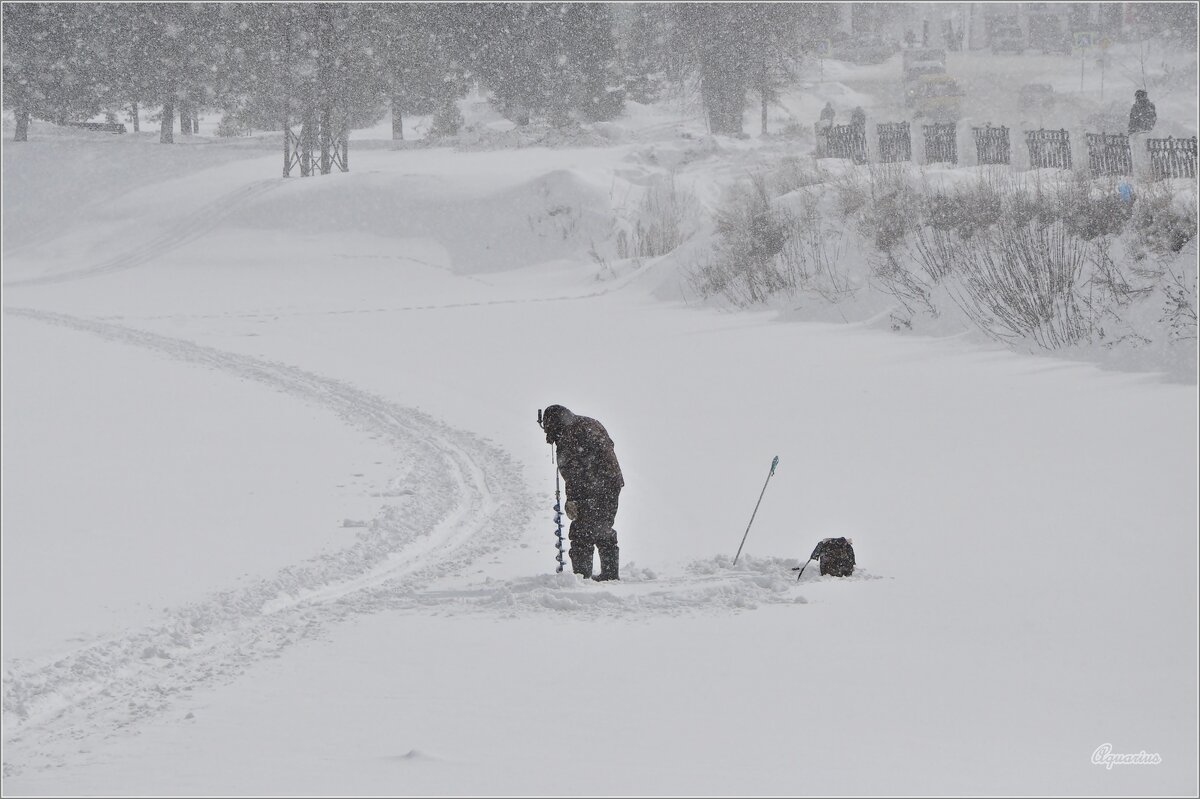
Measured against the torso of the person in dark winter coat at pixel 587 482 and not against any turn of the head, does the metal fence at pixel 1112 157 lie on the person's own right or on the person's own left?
on the person's own right

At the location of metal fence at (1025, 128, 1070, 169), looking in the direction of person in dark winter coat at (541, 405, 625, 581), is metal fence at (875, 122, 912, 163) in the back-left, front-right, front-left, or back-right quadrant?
back-right

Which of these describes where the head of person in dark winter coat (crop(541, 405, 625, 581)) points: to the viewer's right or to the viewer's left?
to the viewer's left

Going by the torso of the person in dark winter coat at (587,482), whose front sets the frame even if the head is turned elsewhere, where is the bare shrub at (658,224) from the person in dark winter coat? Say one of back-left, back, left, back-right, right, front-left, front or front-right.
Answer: right

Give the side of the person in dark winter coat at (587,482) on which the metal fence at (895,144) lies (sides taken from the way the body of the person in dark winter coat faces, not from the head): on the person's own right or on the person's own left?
on the person's own right

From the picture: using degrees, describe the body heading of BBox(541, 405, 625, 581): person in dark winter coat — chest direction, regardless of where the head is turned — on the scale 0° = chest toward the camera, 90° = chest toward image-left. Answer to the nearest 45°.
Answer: approximately 90°

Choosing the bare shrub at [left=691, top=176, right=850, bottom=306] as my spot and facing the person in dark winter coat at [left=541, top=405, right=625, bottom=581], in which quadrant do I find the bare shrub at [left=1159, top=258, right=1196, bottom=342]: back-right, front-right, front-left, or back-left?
front-left

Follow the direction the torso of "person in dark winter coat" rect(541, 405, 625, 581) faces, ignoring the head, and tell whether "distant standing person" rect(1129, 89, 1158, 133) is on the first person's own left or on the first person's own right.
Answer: on the first person's own right

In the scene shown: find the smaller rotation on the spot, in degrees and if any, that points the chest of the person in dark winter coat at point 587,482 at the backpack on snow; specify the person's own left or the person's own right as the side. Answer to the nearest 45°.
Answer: approximately 180°
